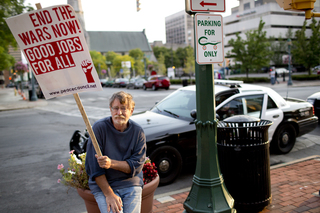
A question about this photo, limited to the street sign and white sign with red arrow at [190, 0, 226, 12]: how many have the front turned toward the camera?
2

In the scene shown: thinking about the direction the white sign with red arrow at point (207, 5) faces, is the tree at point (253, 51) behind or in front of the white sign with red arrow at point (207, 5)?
behind
